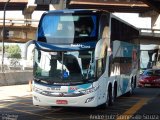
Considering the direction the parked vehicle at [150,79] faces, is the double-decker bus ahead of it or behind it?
ahead

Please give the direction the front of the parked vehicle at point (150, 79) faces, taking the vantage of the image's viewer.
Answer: facing the viewer and to the left of the viewer
